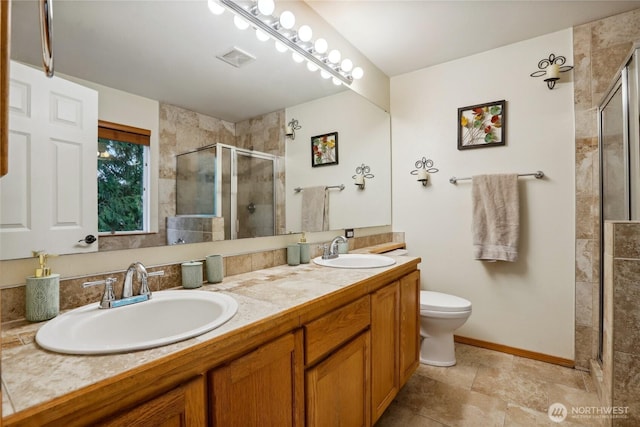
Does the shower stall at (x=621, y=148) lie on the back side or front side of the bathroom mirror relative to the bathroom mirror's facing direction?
on the front side

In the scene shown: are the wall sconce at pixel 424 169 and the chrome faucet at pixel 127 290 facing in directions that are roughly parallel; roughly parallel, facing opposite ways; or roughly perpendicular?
roughly perpendicular

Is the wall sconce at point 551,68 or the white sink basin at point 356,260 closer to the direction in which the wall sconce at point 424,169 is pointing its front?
the white sink basin

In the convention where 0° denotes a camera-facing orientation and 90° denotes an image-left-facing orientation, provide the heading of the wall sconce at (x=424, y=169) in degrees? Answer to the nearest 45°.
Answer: approximately 0°

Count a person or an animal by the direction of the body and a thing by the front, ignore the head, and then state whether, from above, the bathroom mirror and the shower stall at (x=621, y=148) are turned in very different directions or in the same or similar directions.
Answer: very different directions

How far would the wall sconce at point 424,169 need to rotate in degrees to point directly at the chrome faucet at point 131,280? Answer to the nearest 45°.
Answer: approximately 45° to its right

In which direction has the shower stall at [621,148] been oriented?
to the viewer's left

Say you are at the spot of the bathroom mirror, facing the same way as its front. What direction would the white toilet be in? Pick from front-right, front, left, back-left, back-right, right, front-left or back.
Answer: front-left
